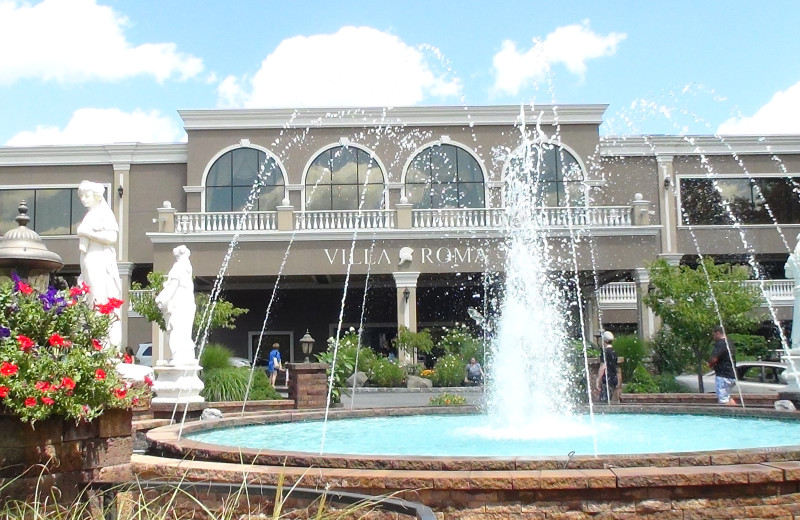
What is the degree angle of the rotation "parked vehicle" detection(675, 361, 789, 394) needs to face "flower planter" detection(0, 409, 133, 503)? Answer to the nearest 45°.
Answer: approximately 90° to its left

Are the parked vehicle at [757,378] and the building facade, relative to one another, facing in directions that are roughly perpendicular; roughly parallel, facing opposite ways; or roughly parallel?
roughly perpendicular

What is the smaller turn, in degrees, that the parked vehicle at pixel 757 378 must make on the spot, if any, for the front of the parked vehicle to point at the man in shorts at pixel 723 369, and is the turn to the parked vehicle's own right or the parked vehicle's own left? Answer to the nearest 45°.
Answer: approximately 90° to the parked vehicle's own left

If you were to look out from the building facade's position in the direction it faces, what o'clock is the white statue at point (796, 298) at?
The white statue is roughly at 11 o'clock from the building facade.

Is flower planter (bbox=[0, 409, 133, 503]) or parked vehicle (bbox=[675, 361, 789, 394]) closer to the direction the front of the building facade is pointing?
the flower planter

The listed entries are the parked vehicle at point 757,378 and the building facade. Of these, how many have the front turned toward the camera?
1

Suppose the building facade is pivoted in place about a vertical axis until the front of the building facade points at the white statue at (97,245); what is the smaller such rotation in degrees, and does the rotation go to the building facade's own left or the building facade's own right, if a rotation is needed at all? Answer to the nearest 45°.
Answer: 0° — it already faces it

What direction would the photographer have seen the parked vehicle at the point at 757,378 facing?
facing to the left of the viewer

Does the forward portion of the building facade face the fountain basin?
yes
